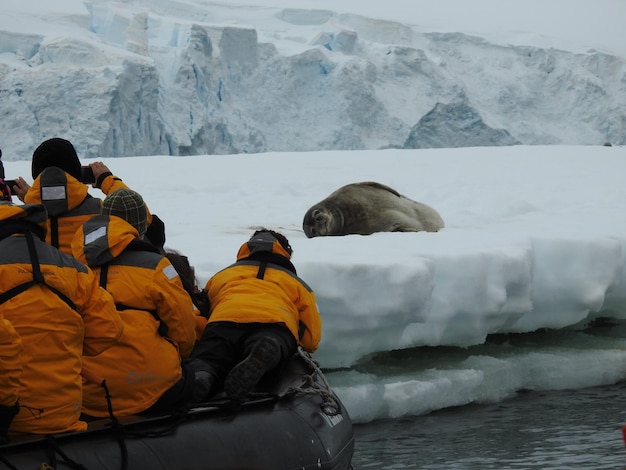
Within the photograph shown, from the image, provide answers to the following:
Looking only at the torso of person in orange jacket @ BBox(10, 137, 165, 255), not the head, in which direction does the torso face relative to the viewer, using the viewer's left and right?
facing away from the viewer

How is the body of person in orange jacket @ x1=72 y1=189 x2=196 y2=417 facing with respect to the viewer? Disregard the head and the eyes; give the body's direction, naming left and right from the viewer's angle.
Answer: facing away from the viewer and to the right of the viewer

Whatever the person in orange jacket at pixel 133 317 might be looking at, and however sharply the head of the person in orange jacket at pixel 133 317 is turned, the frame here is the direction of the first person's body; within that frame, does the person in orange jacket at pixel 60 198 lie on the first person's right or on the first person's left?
on the first person's left

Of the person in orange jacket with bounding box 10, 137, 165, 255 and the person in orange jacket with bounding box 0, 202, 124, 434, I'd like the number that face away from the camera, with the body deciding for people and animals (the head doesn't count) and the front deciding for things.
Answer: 2

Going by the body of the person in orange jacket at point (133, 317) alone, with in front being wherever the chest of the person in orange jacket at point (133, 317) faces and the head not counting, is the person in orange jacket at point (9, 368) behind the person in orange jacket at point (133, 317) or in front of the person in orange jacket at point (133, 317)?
behind

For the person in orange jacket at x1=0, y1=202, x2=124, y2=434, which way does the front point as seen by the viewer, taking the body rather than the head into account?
away from the camera

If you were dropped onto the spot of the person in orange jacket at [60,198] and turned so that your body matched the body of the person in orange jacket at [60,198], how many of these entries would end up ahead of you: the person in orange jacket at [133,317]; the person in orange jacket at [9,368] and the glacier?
1

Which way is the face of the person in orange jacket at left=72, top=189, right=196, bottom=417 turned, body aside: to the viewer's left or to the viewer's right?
to the viewer's right

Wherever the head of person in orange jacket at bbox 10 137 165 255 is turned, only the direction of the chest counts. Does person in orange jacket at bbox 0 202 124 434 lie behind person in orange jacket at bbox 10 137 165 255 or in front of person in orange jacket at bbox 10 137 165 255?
behind
